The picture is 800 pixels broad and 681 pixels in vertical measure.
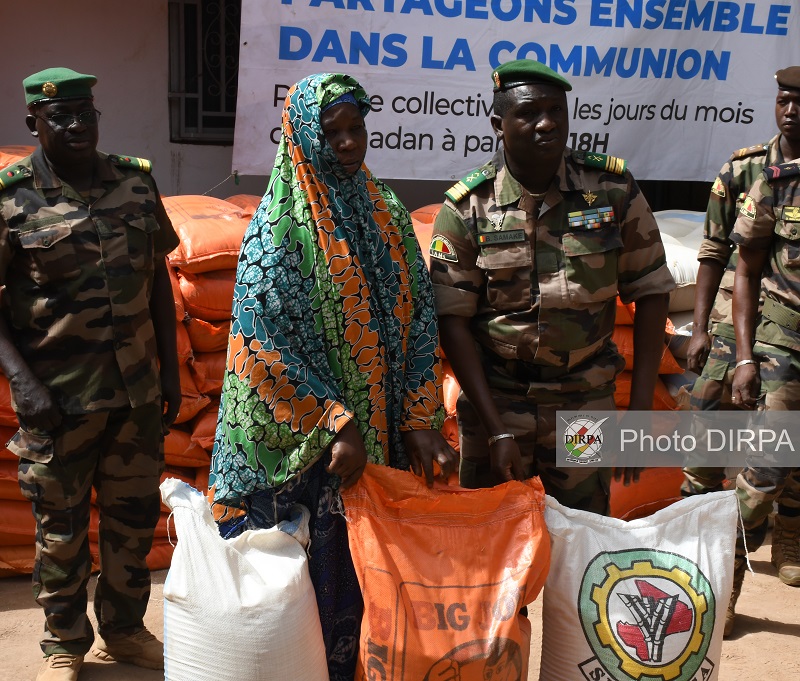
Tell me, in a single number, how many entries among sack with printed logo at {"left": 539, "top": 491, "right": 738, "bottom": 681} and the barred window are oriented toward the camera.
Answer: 2

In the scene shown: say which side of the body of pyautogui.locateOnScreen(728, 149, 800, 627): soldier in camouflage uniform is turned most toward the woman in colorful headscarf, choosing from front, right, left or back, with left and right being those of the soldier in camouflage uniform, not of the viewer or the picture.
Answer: right

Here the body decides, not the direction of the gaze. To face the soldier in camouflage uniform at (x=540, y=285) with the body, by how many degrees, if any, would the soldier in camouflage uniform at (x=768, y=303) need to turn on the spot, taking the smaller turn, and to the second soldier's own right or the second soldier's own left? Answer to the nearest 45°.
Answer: approximately 90° to the second soldier's own right

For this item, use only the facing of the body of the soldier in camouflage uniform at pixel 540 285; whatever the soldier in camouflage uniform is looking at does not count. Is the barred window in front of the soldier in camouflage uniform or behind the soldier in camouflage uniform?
behind

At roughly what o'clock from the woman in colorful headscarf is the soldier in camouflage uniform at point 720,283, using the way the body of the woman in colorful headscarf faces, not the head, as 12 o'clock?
The soldier in camouflage uniform is roughly at 9 o'clock from the woman in colorful headscarf.

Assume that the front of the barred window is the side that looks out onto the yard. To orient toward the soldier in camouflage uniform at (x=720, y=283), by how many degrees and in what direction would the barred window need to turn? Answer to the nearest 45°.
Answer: approximately 45° to its left

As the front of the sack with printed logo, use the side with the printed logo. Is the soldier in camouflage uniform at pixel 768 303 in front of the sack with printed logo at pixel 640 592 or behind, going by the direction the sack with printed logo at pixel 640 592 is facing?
behind

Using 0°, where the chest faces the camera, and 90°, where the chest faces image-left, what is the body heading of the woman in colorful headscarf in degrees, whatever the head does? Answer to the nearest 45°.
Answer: approximately 315°

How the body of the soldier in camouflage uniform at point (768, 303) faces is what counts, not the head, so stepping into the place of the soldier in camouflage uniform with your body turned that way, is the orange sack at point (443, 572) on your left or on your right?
on your right
